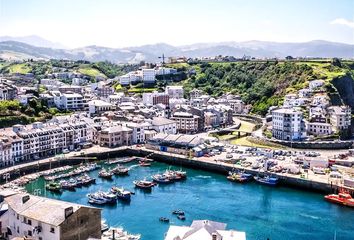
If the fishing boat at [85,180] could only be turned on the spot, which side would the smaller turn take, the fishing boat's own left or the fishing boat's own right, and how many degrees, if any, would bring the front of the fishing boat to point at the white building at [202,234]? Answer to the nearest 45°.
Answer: approximately 90° to the fishing boat's own right

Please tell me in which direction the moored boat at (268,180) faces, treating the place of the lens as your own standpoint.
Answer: facing to the left of the viewer

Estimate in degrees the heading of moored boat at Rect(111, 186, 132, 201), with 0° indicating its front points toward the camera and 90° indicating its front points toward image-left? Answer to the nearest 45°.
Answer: approximately 315°

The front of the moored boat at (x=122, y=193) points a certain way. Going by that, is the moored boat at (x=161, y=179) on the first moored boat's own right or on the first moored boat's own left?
on the first moored boat's own left

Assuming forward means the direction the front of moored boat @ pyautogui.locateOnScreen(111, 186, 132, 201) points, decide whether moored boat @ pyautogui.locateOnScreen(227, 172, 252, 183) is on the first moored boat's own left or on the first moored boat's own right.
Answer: on the first moored boat's own left

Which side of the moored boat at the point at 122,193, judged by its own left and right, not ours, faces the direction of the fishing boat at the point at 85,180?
back

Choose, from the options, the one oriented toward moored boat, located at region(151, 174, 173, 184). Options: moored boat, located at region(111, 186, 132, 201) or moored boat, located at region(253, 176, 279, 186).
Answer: moored boat, located at region(253, 176, 279, 186)

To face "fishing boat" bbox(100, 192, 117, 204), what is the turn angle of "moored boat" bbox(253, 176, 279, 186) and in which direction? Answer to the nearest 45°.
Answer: approximately 45° to its left

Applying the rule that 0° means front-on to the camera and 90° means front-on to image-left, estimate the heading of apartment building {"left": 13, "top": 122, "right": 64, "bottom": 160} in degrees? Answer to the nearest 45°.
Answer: approximately 315°

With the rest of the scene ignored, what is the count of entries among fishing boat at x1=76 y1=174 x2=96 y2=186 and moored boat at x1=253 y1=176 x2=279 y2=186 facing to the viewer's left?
1

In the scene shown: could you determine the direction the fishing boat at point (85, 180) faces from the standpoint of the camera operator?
facing to the right of the viewer
